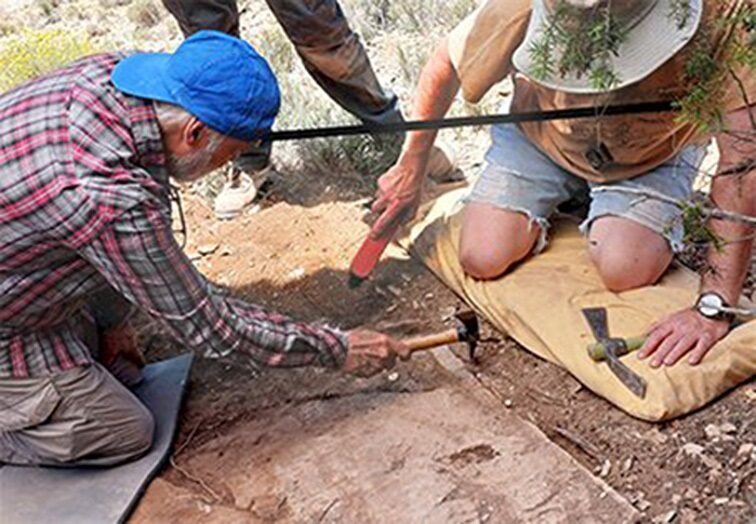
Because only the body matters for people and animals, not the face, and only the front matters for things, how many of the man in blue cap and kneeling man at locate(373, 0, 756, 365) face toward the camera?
1

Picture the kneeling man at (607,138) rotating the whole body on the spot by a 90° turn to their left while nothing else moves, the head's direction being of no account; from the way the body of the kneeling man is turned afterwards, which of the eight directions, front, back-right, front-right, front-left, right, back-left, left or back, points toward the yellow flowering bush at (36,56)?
back-left

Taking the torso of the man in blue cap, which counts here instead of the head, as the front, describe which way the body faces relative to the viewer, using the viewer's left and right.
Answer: facing to the right of the viewer

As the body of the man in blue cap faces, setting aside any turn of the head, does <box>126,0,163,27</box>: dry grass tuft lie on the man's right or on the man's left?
on the man's left

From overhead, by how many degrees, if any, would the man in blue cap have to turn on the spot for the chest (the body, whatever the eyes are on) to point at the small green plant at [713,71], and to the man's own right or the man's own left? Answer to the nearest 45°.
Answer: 0° — they already face it

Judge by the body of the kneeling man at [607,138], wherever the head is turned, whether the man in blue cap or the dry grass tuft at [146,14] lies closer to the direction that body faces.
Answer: the man in blue cap

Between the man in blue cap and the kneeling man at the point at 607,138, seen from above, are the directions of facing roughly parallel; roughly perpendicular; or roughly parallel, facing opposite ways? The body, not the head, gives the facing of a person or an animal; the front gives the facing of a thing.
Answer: roughly perpendicular

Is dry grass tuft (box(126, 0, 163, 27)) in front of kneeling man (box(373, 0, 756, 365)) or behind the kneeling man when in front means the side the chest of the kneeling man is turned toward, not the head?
behind

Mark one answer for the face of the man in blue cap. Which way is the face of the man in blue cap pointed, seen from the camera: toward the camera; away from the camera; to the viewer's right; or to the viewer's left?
to the viewer's right

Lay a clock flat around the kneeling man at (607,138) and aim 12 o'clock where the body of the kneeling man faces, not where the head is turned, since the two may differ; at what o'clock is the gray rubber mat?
The gray rubber mat is roughly at 2 o'clock from the kneeling man.

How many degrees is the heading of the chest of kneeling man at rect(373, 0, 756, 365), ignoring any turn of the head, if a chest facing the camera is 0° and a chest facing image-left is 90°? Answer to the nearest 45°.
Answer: approximately 0°
